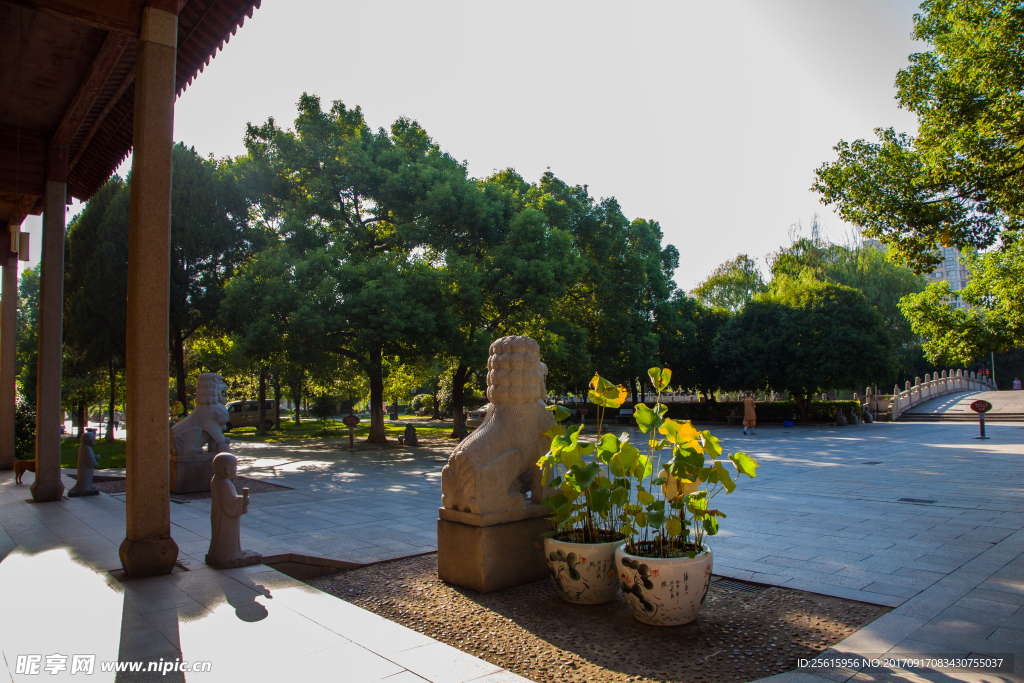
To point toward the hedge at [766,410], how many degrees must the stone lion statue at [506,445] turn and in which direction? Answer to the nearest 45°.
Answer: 0° — it already faces it

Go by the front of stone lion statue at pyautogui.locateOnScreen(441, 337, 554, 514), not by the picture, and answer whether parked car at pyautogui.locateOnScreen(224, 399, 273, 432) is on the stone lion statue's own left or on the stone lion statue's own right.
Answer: on the stone lion statue's own left

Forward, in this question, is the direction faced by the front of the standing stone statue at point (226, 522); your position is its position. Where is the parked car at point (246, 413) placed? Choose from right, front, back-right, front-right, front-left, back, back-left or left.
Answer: left

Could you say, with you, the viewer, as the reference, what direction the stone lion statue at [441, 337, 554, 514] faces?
facing away from the viewer and to the right of the viewer

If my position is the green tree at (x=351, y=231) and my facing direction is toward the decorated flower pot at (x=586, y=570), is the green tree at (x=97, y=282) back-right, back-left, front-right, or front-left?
back-right

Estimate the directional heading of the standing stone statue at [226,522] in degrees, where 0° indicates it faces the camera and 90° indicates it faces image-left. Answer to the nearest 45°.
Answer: approximately 270°

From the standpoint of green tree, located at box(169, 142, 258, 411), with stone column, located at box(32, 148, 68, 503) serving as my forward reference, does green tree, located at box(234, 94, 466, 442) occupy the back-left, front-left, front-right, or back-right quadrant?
front-left

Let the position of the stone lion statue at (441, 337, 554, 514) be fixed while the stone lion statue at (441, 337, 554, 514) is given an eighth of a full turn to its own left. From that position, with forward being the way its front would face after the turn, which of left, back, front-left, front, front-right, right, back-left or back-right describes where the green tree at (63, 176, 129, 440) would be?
front-left

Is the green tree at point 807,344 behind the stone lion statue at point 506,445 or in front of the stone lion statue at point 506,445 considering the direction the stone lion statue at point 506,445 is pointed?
in front

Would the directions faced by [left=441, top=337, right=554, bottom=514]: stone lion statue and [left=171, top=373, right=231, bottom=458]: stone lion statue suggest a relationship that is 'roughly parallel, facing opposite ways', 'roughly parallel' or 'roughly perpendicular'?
roughly parallel

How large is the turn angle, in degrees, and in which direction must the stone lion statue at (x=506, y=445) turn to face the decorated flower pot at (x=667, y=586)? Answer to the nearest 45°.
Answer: approximately 90° to its right

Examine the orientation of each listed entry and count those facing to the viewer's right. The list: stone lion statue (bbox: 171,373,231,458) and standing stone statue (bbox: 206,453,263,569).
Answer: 2

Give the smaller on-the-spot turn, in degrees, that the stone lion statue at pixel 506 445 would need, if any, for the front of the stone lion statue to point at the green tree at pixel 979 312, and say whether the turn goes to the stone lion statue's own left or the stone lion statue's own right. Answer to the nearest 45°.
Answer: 0° — it already faces it
